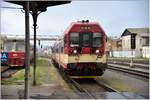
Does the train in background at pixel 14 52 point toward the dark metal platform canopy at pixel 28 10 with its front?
yes

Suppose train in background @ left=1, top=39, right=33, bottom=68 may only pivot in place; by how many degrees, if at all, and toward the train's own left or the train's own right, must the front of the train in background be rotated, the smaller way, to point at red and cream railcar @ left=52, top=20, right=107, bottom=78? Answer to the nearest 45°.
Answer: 0° — it already faces it

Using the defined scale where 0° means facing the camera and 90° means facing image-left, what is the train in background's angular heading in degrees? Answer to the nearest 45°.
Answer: approximately 0°

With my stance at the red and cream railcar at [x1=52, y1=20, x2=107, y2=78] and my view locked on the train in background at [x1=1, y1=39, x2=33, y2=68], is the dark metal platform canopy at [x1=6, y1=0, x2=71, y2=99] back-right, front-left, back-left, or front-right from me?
back-left

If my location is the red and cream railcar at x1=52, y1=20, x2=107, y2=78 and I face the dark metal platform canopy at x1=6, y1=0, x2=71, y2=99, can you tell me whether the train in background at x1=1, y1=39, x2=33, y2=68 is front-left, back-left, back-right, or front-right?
back-right
